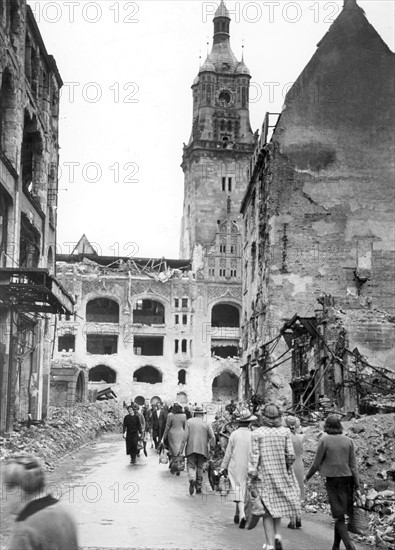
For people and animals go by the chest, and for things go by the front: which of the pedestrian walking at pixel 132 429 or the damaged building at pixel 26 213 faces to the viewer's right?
the damaged building

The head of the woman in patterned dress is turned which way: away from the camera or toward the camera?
away from the camera

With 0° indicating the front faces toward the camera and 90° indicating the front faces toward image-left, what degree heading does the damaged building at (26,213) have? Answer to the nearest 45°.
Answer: approximately 270°

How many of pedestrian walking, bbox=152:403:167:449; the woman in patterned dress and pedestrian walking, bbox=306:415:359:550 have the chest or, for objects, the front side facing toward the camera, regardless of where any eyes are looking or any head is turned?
1

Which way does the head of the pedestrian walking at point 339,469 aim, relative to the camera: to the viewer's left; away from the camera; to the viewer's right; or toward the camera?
away from the camera

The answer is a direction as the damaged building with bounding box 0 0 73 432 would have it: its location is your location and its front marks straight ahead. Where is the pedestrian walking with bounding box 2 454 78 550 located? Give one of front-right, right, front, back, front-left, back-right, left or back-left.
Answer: right

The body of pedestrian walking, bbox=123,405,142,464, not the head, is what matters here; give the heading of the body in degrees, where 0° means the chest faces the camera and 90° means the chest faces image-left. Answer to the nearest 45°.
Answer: approximately 0°

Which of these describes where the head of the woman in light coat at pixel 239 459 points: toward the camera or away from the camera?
away from the camera

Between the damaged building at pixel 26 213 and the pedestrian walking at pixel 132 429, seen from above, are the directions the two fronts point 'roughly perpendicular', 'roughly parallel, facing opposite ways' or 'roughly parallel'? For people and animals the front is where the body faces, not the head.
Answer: roughly perpendicular

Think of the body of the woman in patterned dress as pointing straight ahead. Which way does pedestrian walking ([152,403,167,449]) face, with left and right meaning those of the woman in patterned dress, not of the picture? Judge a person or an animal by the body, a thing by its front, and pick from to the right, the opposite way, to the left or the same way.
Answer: the opposite way

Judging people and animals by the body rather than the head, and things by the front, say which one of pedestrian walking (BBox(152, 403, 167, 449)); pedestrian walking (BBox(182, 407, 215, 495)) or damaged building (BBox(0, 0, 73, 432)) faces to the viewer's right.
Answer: the damaged building

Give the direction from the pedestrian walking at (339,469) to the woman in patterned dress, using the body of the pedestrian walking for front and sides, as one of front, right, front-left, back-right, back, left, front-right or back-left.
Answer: back-left
